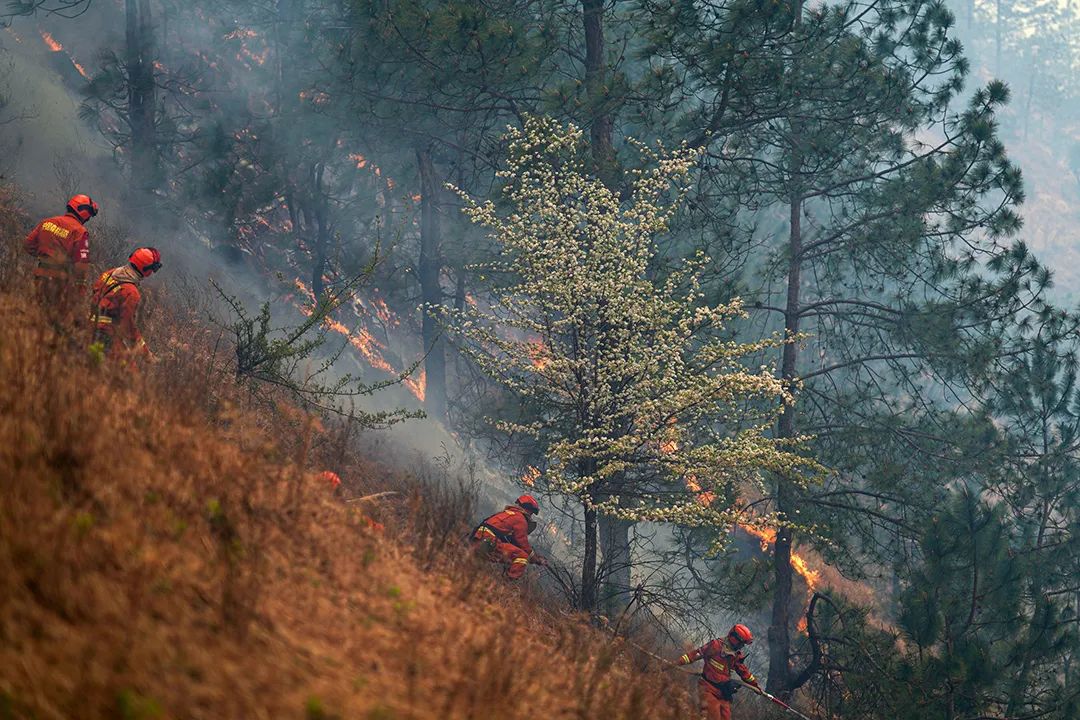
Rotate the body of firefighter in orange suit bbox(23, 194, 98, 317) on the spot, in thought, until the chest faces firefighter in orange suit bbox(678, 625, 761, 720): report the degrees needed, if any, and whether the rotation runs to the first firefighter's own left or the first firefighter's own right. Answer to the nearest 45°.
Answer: approximately 45° to the first firefighter's own right

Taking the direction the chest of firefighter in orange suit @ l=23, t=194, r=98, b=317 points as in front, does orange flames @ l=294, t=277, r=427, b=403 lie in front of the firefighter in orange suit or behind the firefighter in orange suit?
in front

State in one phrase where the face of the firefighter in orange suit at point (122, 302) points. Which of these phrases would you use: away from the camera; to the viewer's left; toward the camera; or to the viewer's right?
to the viewer's right

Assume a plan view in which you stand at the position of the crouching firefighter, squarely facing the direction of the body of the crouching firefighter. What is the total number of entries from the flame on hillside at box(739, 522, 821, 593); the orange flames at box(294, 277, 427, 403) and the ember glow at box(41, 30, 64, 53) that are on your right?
0

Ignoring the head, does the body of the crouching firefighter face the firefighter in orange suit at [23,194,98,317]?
no

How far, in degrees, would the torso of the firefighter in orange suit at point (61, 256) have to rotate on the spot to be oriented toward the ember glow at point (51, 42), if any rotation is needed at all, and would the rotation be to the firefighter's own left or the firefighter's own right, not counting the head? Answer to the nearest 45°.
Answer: approximately 45° to the firefighter's own left

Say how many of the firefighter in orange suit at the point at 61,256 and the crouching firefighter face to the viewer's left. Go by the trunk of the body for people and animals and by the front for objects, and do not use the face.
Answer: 0

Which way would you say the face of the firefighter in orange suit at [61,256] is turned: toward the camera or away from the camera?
away from the camera

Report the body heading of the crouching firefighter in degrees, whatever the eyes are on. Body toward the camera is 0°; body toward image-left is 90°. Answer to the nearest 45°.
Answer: approximately 270°

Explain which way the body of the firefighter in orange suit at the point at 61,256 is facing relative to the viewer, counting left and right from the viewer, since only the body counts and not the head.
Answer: facing away from the viewer and to the right of the viewer

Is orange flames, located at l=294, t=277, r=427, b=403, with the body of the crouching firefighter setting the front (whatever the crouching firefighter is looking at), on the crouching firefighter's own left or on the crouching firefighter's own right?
on the crouching firefighter's own left
